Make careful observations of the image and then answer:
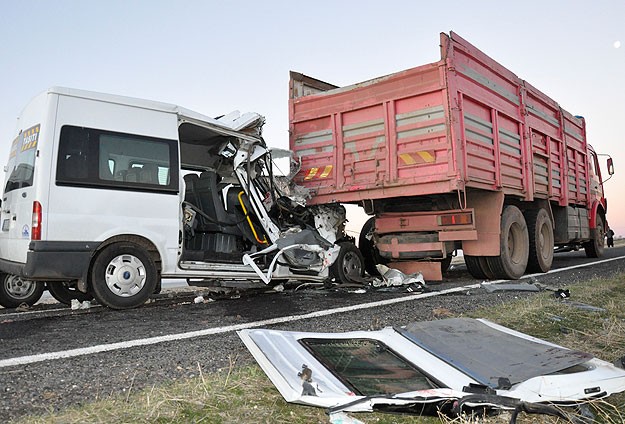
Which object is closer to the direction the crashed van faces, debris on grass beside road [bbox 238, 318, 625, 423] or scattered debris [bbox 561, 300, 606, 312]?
the scattered debris

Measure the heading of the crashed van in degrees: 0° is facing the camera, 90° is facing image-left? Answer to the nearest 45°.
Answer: approximately 225°

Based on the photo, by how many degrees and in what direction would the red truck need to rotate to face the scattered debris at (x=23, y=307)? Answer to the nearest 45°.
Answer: approximately 180°

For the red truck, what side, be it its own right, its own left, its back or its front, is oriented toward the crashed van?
back

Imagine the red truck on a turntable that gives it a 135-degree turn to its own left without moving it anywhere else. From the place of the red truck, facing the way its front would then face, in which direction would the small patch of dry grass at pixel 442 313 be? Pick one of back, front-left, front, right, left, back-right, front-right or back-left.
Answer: left

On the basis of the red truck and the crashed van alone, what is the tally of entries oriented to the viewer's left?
0

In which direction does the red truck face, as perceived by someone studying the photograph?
facing away from the viewer and to the right of the viewer
